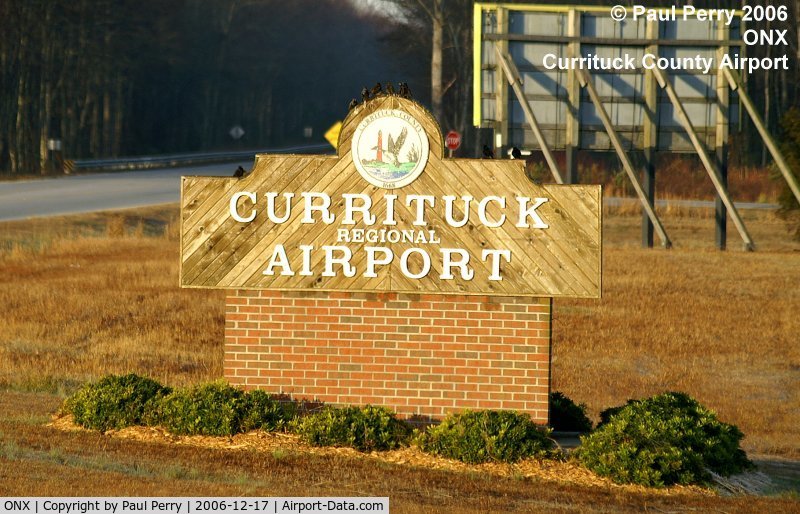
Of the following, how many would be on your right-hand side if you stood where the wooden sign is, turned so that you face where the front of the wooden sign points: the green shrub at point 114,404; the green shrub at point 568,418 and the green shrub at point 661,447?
1

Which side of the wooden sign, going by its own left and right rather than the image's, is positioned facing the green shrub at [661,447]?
left

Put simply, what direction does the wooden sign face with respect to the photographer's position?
facing the viewer

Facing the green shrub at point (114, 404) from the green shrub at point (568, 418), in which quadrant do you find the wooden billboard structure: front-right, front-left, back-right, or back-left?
back-right

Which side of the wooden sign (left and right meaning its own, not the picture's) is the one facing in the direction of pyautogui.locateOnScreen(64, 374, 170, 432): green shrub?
right

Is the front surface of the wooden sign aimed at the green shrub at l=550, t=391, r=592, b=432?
no

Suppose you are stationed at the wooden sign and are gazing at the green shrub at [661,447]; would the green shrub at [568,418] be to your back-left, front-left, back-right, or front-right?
front-left

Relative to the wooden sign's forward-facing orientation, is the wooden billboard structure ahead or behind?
behind
